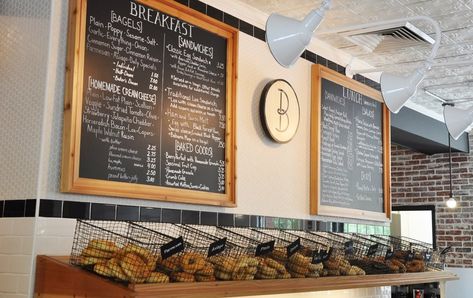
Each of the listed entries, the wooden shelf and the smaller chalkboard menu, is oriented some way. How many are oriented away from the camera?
0

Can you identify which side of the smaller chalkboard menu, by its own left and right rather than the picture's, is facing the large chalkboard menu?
right

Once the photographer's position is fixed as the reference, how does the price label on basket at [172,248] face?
facing the viewer and to the right of the viewer

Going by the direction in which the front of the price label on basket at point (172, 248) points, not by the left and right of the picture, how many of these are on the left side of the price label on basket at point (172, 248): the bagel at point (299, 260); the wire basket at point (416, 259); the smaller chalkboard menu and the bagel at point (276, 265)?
4

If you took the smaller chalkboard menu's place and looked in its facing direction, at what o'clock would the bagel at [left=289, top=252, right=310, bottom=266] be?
The bagel is roughly at 2 o'clock from the smaller chalkboard menu.

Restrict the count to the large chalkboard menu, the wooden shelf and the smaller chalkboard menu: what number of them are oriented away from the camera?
0
